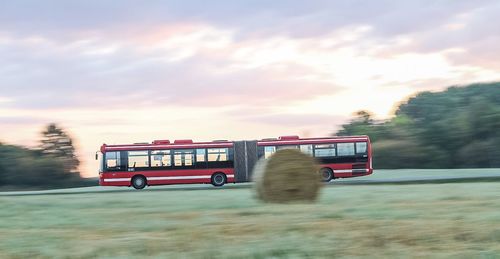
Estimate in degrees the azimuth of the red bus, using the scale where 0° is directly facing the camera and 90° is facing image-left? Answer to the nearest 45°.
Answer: approximately 90°

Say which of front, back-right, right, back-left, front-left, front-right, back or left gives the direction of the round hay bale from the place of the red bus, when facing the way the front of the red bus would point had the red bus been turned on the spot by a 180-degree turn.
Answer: right
